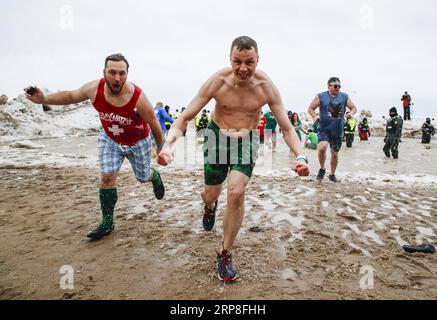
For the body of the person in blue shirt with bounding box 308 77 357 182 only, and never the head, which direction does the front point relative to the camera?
toward the camera

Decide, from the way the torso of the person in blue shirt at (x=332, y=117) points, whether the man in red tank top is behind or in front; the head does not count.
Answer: in front
